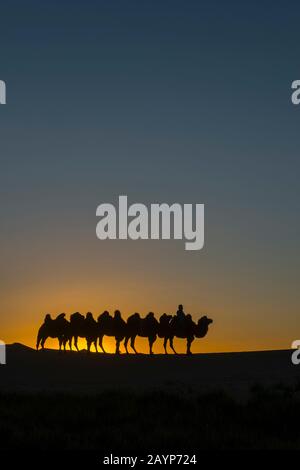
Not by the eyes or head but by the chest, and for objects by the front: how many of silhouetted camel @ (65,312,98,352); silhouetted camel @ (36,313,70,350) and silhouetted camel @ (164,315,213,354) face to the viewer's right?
3

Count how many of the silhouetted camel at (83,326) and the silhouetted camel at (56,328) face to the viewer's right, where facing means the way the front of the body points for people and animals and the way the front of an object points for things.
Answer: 2

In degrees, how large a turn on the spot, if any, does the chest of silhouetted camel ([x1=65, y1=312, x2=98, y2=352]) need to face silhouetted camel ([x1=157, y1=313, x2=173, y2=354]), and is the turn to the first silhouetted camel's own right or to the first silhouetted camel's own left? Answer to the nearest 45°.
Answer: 0° — it already faces it

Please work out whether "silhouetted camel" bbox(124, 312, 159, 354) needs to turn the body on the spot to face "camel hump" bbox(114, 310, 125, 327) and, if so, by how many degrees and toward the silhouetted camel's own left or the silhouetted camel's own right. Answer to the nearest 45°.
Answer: approximately 180°

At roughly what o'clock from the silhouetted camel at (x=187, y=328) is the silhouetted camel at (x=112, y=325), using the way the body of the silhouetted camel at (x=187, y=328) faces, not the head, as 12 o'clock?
the silhouetted camel at (x=112, y=325) is roughly at 6 o'clock from the silhouetted camel at (x=187, y=328).

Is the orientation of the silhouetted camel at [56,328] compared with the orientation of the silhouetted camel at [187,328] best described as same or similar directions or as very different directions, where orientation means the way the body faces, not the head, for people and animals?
same or similar directions

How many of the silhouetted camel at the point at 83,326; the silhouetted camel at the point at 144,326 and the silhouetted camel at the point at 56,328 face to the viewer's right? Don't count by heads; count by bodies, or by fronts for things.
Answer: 3

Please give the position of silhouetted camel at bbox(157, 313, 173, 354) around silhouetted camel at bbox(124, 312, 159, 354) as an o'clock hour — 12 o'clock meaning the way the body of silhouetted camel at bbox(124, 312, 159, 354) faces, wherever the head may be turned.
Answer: silhouetted camel at bbox(157, 313, 173, 354) is roughly at 12 o'clock from silhouetted camel at bbox(124, 312, 159, 354).

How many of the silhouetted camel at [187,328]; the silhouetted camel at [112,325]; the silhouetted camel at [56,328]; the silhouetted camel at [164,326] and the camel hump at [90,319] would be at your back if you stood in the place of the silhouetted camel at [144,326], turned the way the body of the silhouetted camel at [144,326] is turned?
3

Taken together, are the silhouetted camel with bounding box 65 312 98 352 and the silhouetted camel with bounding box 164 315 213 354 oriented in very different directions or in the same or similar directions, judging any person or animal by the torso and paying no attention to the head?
same or similar directions

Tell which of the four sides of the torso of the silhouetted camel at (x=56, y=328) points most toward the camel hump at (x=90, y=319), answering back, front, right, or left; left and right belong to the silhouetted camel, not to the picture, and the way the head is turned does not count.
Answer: front

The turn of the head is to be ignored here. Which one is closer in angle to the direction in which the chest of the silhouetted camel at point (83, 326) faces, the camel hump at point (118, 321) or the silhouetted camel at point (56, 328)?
the camel hump

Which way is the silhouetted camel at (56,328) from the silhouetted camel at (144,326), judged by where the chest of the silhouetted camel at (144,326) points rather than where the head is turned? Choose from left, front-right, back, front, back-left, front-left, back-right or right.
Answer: back

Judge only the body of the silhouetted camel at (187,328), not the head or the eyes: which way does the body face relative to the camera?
to the viewer's right

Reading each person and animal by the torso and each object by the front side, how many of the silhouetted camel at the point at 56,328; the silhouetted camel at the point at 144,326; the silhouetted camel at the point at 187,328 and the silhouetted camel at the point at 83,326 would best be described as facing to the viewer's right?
4

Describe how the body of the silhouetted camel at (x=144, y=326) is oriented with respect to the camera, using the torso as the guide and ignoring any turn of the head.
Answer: to the viewer's right

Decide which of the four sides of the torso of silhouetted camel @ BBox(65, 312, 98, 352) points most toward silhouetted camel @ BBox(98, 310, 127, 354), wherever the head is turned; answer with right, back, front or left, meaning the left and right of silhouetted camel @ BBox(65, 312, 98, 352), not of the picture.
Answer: front

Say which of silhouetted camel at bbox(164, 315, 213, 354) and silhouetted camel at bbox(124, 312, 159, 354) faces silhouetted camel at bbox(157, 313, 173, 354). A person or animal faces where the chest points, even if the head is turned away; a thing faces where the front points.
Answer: silhouetted camel at bbox(124, 312, 159, 354)

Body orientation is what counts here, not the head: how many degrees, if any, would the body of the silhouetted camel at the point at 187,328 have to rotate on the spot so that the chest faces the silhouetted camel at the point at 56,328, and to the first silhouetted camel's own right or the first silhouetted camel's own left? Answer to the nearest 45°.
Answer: approximately 180°

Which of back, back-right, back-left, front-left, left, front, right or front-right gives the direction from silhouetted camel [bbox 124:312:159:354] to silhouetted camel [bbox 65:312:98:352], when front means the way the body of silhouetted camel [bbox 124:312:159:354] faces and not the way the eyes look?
back

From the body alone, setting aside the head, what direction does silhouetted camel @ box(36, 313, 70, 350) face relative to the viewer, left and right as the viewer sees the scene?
facing to the right of the viewer
